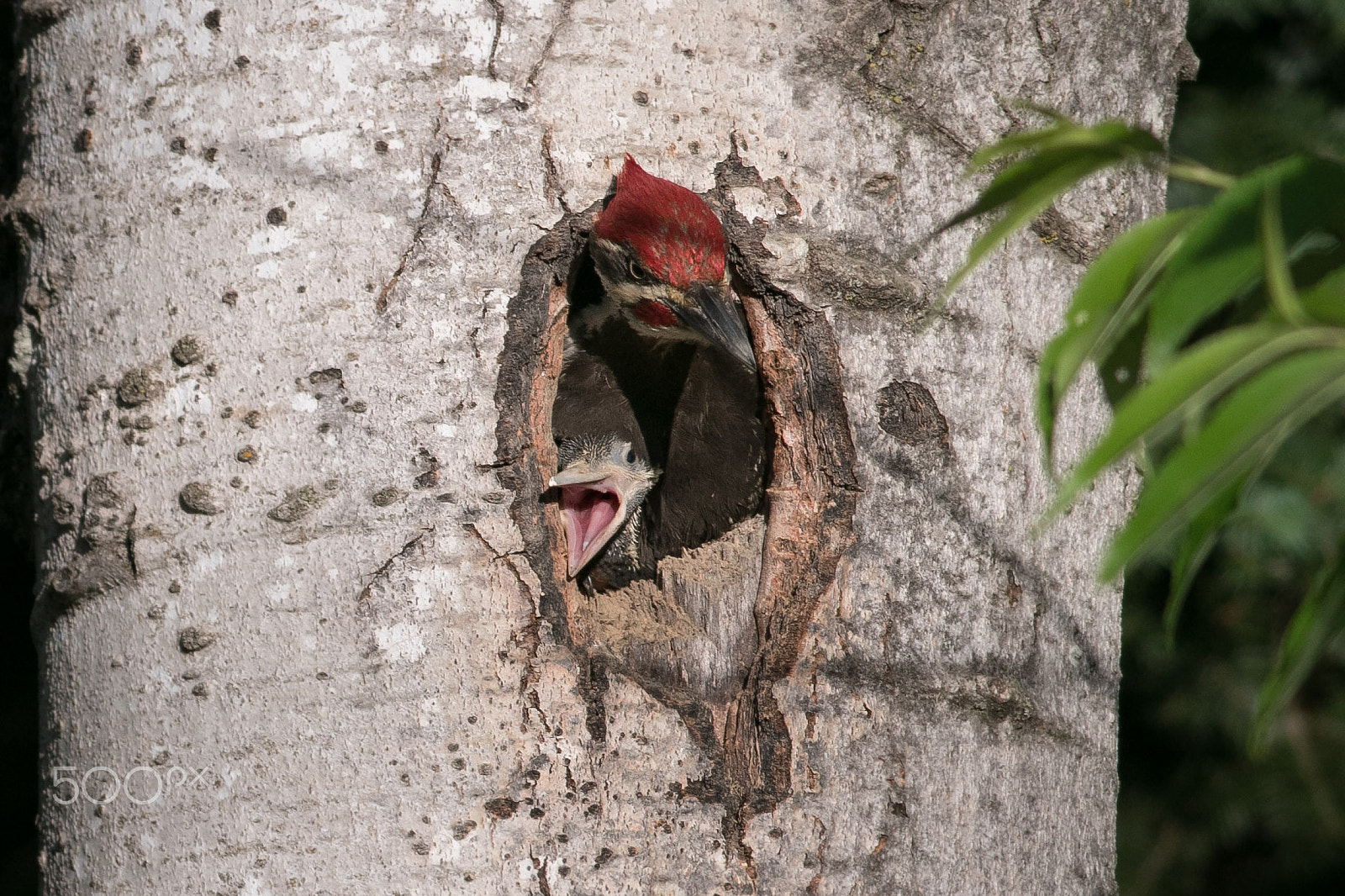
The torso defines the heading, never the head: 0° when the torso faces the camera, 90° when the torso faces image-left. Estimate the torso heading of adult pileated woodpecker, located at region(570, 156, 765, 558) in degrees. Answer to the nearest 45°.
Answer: approximately 315°

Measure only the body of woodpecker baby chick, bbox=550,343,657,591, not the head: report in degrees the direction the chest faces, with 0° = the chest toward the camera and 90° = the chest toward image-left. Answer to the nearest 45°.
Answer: approximately 45°

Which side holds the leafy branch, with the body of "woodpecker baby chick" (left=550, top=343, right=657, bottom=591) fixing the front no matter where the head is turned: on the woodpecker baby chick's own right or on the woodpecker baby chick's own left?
on the woodpecker baby chick's own left
